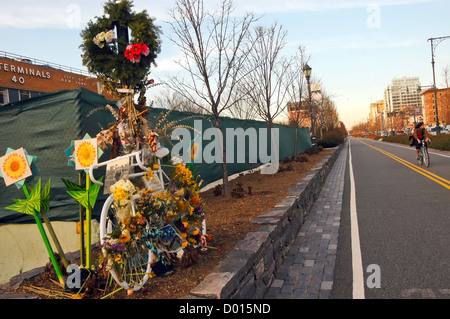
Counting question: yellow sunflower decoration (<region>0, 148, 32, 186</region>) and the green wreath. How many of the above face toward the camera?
2

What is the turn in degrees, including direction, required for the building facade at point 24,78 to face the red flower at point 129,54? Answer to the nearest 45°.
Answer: approximately 45° to its right

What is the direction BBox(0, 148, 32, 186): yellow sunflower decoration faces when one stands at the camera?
facing the viewer

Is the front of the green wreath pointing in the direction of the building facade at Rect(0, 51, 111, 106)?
no

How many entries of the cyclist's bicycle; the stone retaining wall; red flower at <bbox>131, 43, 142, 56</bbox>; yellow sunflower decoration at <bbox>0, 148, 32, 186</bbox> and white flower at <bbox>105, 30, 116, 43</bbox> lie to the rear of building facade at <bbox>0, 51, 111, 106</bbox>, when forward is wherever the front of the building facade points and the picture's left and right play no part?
0

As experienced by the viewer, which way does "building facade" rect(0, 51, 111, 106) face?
facing the viewer and to the right of the viewer

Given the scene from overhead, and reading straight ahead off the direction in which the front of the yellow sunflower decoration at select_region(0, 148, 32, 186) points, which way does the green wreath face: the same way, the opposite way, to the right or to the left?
the same way

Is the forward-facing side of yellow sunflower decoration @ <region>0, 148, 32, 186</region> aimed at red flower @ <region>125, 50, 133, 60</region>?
no

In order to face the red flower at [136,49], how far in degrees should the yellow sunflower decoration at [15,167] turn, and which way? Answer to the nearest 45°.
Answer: approximately 90° to its left

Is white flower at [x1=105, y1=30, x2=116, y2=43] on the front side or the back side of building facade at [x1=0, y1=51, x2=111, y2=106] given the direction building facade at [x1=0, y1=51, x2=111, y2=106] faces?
on the front side

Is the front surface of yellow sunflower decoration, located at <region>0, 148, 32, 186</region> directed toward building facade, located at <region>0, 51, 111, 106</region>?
no
